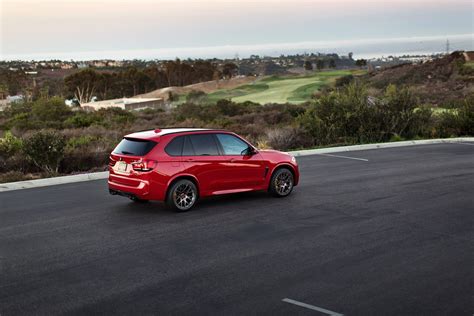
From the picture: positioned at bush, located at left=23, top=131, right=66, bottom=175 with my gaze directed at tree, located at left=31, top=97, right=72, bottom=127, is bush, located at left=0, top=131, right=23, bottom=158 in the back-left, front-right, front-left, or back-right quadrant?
front-left

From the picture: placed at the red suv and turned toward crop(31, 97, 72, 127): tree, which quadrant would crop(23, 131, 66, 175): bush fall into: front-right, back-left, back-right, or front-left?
front-left

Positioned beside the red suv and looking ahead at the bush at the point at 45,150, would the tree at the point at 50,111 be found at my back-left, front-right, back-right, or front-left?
front-right

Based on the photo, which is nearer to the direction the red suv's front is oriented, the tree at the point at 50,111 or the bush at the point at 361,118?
the bush

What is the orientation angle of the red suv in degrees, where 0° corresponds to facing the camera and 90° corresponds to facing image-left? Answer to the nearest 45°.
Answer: approximately 225°

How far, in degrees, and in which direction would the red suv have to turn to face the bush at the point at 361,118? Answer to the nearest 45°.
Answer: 0° — it already faces it

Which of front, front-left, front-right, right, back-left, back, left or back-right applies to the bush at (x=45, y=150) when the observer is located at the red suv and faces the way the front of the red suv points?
left

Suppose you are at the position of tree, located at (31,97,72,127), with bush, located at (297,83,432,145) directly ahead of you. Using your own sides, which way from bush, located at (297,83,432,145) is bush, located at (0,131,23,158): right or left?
right

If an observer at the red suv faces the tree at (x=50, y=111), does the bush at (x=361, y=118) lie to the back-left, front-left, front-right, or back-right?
front-right

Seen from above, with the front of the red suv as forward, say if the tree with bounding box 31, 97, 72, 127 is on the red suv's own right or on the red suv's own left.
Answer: on the red suv's own left

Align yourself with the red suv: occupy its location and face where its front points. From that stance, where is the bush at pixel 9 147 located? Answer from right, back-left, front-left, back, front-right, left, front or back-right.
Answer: left
